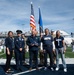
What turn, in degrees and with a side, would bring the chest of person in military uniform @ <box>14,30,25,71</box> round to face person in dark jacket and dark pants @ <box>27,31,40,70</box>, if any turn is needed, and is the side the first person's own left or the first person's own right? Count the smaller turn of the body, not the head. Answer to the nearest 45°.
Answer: approximately 90° to the first person's own left

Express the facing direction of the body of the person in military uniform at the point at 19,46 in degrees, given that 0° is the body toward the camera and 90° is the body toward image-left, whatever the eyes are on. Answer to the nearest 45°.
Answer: approximately 0°
